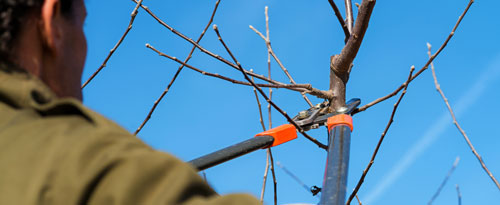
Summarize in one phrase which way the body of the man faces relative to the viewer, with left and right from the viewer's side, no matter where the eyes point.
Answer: facing away from the viewer and to the right of the viewer

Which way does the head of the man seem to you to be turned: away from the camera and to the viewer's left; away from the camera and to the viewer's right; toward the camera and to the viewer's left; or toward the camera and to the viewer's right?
away from the camera and to the viewer's right
